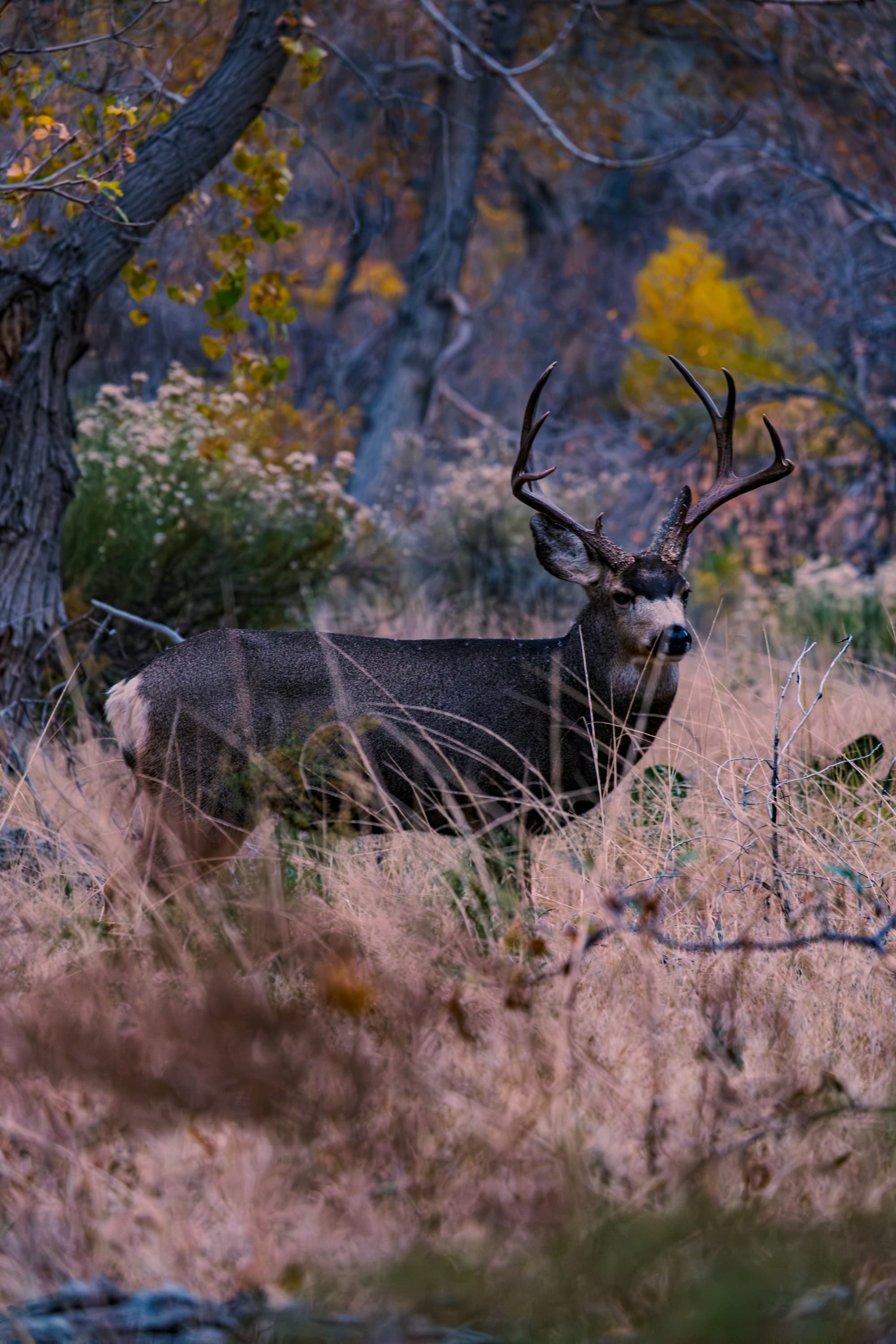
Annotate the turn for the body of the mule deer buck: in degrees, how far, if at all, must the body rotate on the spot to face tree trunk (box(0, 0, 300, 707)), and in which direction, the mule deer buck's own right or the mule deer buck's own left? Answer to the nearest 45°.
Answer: approximately 135° to the mule deer buck's own left

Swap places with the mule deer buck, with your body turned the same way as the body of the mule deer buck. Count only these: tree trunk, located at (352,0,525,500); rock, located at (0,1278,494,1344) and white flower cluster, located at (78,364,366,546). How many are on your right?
1

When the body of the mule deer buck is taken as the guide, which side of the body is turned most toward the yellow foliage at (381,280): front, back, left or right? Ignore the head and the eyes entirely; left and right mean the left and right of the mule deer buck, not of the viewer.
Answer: left

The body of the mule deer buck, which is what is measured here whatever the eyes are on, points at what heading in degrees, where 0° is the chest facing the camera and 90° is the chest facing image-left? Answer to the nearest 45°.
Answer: approximately 270°

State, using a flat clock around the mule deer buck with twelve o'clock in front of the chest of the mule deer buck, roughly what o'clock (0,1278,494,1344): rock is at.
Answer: The rock is roughly at 3 o'clock from the mule deer buck.

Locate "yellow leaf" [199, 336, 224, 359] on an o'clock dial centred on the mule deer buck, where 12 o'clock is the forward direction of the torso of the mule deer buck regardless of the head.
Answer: The yellow leaf is roughly at 8 o'clock from the mule deer buck.

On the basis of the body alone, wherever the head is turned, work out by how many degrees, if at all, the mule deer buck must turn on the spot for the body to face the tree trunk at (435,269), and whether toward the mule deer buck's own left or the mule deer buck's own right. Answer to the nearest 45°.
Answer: approximately 90° to the mule deer buck's own left

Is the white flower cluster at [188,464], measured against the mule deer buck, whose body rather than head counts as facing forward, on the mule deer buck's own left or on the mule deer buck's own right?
on the mule deer buck's own left
